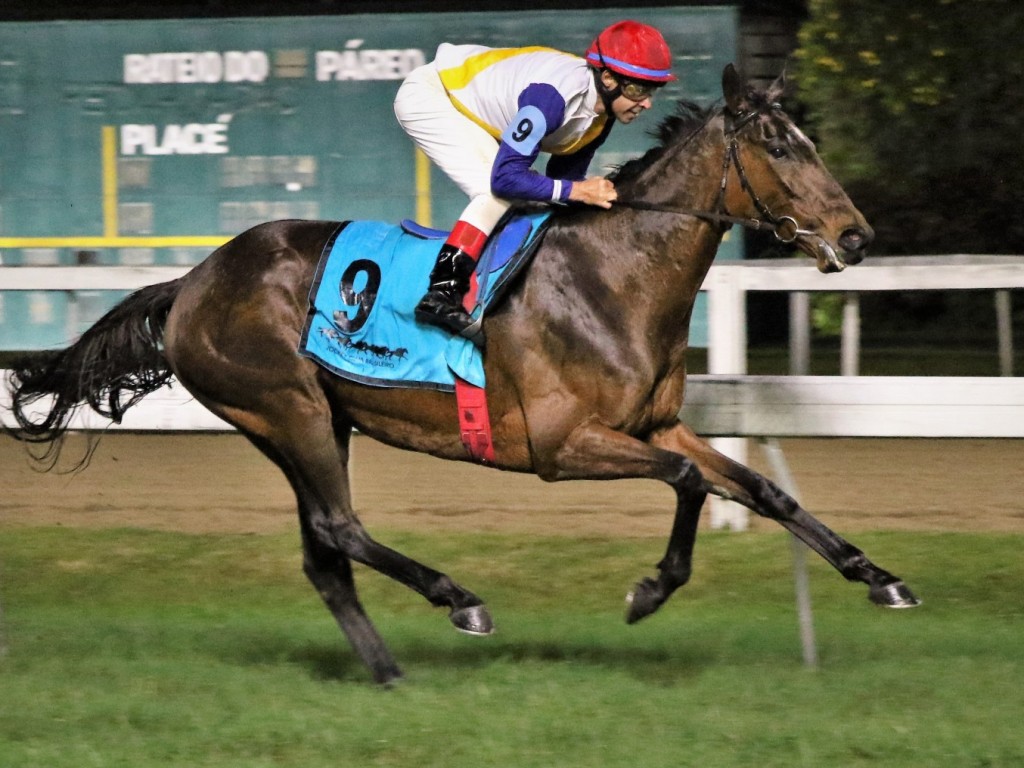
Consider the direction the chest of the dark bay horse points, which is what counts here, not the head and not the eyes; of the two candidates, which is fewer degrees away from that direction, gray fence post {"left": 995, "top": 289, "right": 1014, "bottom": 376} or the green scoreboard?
the gray fence post

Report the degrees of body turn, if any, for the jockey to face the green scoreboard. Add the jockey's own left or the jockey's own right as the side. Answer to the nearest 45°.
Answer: approximately 90° to the jockey's own left

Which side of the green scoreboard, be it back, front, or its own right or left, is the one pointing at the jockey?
front

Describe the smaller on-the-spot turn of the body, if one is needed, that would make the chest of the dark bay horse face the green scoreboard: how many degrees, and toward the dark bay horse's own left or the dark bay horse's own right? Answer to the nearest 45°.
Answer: approximately 90° to the dark bay horse's own left

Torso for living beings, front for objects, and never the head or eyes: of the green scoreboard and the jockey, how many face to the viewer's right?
1

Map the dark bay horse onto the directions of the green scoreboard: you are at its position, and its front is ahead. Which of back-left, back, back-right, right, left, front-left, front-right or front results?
front

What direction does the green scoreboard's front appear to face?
toward the camera

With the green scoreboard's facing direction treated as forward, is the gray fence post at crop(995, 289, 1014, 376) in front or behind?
in front

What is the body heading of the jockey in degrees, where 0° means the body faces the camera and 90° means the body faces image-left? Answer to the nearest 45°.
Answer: approximately 270°

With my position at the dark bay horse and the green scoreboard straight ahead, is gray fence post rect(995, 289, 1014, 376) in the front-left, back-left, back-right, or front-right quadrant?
front-right

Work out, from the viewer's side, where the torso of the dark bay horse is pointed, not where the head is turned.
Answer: to the viewer's right

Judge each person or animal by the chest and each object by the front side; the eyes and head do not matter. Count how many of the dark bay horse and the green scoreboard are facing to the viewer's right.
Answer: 1

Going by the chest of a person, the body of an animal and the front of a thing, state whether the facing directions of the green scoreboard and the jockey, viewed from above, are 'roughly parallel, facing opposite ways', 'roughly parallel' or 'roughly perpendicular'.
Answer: roughly perpendicular

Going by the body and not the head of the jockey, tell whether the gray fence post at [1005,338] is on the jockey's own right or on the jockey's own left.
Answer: on the jockey's own left
